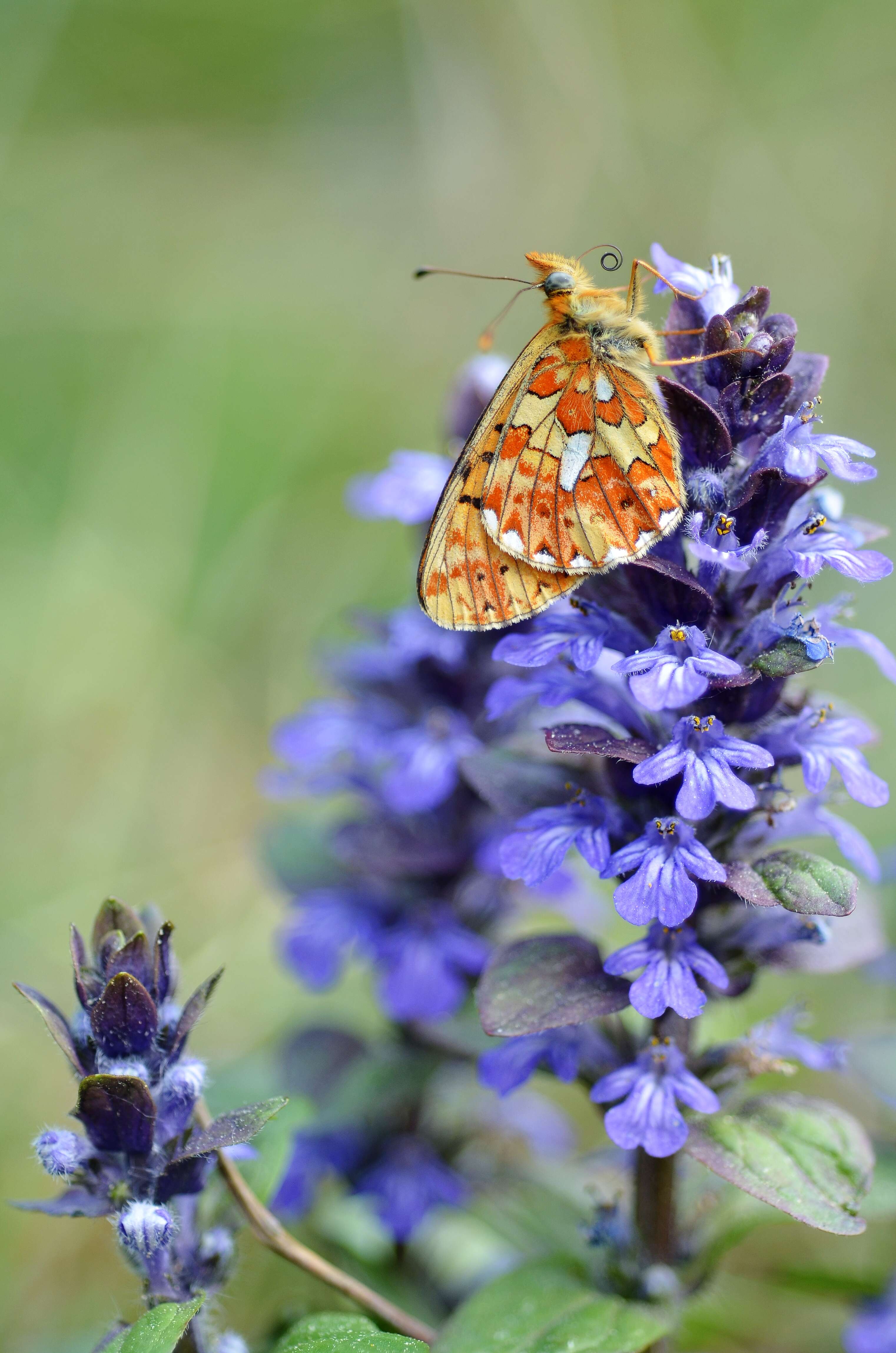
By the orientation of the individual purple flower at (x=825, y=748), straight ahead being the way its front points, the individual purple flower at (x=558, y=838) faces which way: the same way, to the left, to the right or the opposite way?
to the right

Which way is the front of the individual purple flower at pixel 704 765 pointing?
toward the camera

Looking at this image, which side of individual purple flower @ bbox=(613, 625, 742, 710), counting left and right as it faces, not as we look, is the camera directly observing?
front

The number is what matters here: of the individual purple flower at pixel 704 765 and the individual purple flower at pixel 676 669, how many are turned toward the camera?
2

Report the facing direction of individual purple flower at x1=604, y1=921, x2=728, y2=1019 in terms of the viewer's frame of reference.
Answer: facing the viewer

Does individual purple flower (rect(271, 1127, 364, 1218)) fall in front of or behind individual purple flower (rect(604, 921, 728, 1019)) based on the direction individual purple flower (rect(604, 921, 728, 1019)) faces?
behind

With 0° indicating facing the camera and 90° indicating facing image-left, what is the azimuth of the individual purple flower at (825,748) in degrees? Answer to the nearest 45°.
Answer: approximately 315°
